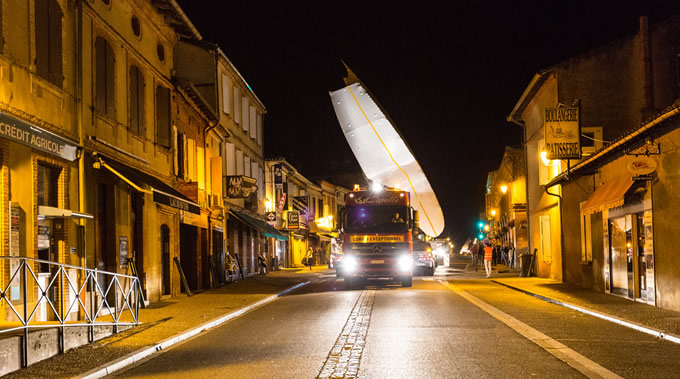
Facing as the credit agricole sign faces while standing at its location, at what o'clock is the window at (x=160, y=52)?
The window is roughly at 8 o'clock from the credit agricole sign.

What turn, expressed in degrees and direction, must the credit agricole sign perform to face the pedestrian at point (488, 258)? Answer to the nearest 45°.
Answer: approximately 90° to its left

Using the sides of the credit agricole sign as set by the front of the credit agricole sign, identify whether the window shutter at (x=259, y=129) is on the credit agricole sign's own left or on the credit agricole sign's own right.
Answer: on the credit agricole sign's own left

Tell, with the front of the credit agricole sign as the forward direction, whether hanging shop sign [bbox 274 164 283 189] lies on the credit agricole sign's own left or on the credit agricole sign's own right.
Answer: on the credit agricole sign's own left

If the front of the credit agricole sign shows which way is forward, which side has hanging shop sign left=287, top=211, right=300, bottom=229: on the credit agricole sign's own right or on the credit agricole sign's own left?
on the credit agricole sign's own left

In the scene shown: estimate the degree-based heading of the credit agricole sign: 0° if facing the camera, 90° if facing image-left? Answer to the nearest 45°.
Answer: approximately 315°
